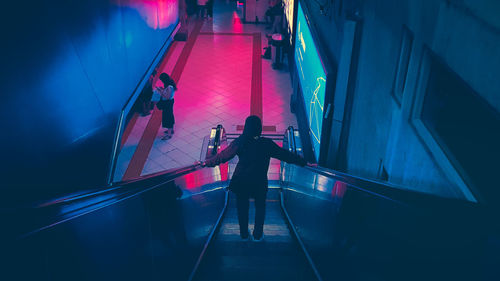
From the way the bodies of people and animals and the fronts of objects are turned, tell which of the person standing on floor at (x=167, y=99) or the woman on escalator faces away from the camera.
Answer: the woman on escalator

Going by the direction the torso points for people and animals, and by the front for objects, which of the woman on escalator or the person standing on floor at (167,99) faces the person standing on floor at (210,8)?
the woman on escalator

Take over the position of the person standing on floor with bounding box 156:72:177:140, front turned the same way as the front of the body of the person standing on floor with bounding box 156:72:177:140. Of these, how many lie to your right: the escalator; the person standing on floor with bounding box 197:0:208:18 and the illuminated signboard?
1

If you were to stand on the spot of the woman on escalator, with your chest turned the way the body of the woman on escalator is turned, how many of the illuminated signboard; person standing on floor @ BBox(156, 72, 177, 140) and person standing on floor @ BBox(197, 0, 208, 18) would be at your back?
0

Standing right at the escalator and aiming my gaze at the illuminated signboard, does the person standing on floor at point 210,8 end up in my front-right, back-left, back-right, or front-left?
front-left

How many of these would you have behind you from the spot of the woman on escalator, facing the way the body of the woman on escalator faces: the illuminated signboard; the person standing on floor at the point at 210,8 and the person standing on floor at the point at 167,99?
0

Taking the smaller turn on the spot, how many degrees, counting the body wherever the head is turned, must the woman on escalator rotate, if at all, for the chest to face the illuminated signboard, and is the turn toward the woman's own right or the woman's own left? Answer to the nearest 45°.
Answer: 0° — they already face it

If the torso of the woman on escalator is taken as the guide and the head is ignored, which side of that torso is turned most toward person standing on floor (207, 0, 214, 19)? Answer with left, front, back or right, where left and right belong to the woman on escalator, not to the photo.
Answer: front

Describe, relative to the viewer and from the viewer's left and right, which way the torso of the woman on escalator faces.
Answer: facing away from the viewer

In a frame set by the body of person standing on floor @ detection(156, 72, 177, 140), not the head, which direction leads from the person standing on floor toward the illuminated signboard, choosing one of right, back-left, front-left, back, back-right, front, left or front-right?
back-left

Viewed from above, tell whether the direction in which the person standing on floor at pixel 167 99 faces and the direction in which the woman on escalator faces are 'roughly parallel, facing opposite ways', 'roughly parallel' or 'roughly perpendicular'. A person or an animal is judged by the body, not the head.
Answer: roughly perpendicular

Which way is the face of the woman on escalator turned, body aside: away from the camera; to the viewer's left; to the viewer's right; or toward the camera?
away from the camera

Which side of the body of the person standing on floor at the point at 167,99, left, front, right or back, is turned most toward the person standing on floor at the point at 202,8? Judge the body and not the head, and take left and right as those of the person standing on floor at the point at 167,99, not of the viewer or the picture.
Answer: right
